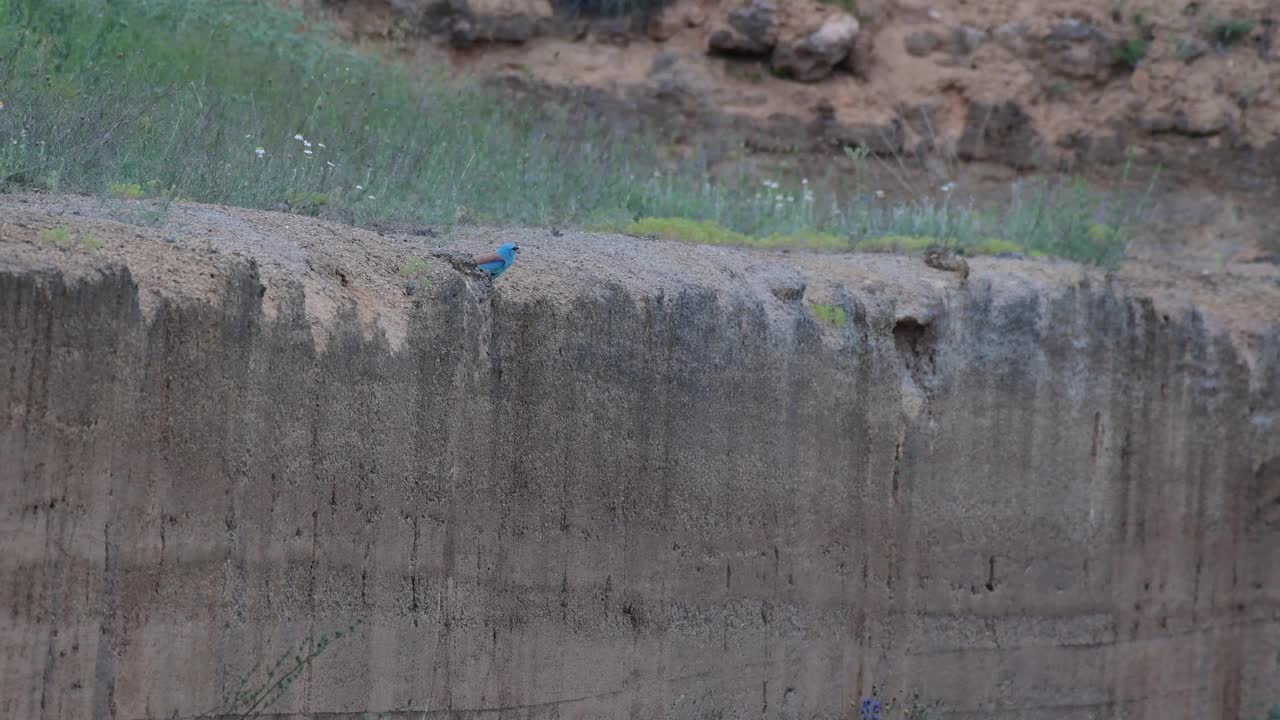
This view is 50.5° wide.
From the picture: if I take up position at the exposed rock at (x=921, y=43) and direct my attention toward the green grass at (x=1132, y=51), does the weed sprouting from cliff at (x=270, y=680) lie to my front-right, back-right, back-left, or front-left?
back-right

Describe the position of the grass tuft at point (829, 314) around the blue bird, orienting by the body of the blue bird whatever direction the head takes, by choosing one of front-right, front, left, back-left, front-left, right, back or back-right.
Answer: front-left

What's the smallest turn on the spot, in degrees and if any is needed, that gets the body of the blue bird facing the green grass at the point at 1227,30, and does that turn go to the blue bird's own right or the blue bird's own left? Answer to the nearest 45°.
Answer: approximately 45° to the blue bird's own left

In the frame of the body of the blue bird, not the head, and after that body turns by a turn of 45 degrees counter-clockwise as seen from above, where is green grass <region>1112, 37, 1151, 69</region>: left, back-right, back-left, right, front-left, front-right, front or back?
front

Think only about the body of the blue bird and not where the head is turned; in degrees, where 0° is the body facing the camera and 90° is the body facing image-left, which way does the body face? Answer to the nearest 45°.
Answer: approximately 270°

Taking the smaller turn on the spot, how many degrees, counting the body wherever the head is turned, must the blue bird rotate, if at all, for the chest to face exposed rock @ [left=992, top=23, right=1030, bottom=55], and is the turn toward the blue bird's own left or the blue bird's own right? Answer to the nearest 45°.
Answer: approximately 45° to the blue bird's own left
